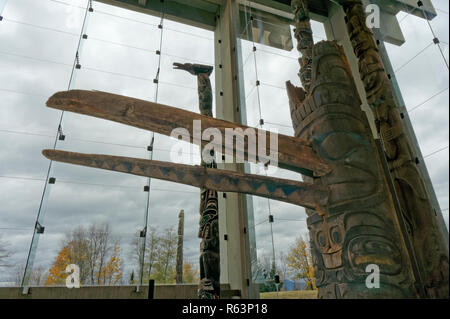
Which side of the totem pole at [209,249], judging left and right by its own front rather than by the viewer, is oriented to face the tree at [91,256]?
right

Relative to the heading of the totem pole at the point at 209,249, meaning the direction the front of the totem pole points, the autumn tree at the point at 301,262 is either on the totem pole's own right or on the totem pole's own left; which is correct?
on the totem pole's own left

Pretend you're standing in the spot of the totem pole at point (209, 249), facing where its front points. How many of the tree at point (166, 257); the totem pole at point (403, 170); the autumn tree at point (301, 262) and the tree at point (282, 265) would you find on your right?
1

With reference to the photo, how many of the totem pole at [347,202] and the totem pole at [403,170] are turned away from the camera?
0

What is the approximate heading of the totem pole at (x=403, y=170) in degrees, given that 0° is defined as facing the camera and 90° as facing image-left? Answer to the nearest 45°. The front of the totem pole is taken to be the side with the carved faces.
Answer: approximately 45°

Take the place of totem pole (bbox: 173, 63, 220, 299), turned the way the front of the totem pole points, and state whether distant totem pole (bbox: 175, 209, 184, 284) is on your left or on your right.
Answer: on your right

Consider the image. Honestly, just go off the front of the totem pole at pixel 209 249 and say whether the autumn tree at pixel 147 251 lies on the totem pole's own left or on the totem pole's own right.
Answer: on the totem pole's own right

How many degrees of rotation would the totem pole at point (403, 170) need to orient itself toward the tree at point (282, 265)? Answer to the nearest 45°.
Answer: approximately 90° to its right

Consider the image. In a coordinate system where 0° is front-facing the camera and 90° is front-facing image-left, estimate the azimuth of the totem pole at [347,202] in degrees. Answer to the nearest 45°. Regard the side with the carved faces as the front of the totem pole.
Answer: approximately 45°
